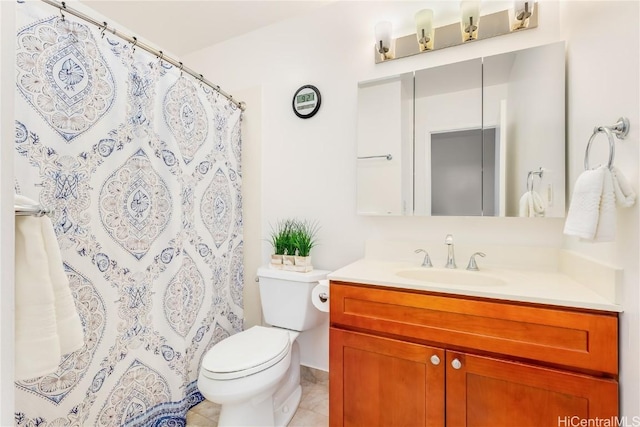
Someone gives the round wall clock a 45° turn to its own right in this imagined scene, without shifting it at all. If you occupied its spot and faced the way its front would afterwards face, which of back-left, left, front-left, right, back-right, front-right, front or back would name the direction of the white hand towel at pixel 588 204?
back-left

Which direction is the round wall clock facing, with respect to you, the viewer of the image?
facing the viewer and to the left of the viewer

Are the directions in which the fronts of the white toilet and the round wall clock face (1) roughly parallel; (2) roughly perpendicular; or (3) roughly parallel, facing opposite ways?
roughly parallel

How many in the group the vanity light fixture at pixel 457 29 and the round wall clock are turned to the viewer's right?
0

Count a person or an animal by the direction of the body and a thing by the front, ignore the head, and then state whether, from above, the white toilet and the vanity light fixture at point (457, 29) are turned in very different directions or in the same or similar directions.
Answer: same or similar directions

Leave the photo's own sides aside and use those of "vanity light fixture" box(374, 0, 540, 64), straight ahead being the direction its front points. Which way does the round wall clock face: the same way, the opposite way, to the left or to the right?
the same way

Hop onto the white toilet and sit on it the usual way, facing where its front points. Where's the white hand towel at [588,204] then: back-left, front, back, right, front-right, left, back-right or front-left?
left

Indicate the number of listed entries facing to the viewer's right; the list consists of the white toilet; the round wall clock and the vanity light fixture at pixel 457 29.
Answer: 0

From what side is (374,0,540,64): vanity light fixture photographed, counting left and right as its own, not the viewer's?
front
